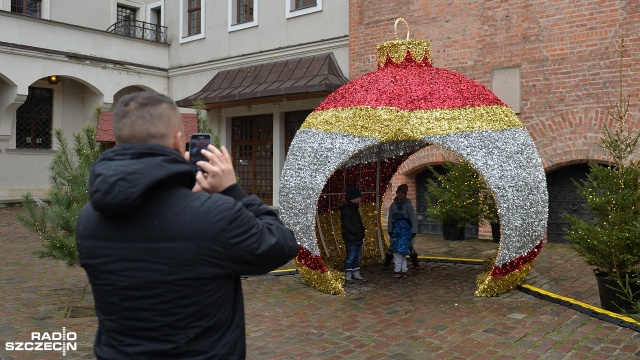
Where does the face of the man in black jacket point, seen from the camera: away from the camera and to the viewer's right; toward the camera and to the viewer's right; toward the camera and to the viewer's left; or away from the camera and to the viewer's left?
away from the camera and to the viewer's right

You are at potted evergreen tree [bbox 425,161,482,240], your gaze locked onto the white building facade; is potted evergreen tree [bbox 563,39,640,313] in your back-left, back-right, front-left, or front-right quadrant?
back-left

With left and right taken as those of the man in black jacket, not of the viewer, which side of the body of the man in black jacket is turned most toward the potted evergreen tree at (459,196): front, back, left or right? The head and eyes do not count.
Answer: front

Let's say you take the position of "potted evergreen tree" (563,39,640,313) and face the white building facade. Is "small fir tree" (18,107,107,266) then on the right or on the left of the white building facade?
left

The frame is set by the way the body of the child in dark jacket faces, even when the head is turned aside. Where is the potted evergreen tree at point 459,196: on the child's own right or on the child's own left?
on the child's own left

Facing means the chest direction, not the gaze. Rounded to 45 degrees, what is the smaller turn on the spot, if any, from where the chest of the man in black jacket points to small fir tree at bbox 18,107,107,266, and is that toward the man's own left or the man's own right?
approximately 45° to the man's own left

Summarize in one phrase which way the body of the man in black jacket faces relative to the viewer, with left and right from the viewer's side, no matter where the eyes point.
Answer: facing away from the viewer and to the right of the viewer

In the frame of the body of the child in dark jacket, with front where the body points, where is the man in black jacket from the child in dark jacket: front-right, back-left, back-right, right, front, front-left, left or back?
right

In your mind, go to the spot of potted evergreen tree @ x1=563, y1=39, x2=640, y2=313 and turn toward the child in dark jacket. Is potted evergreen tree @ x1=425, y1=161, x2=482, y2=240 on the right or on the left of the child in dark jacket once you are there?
right

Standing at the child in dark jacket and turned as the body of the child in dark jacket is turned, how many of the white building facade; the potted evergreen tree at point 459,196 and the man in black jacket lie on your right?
1
